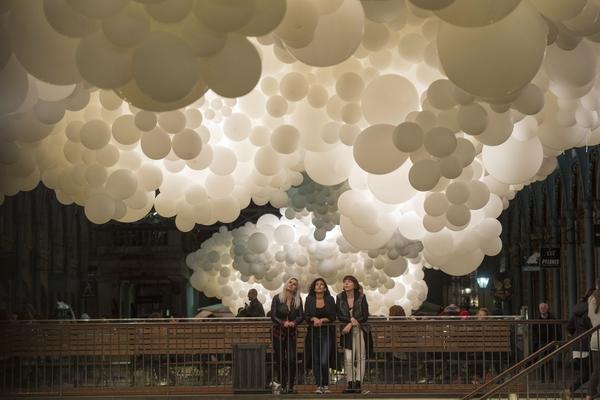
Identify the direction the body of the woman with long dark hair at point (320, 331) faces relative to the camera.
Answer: toward the camera

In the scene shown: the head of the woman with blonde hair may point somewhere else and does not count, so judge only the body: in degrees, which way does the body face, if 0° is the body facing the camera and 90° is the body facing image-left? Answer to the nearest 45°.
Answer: approximately 0°

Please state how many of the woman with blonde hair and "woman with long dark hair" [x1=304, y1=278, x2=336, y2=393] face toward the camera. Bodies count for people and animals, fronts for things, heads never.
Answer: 2
